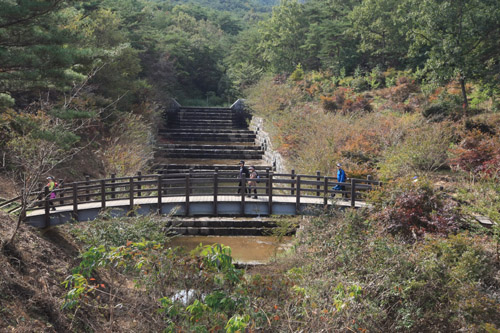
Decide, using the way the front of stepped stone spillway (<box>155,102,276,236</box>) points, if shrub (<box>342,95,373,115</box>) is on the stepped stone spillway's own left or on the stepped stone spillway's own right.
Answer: on the stepped stone spillway's own left

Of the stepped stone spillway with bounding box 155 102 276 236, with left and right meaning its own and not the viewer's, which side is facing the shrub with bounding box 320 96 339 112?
left

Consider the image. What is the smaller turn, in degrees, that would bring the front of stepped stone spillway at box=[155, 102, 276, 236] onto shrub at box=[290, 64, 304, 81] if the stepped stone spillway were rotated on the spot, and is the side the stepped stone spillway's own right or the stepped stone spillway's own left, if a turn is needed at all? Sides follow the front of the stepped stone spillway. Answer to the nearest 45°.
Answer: approximately 135° to the stepped stone spillway's own left

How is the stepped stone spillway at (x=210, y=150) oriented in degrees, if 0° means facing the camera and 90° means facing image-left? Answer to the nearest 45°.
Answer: approximately 0°

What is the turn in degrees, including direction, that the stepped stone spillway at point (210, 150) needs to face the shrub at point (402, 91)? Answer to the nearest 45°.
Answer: approximately 90° to its left
